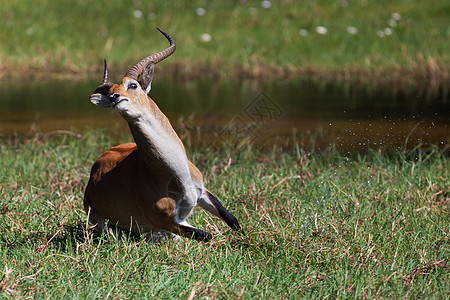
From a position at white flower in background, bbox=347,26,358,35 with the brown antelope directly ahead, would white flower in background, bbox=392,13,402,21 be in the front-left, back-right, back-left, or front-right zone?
back-left

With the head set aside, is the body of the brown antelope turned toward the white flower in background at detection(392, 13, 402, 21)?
no

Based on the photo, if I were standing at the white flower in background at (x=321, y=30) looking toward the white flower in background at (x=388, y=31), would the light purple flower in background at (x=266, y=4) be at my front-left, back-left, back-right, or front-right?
back-left

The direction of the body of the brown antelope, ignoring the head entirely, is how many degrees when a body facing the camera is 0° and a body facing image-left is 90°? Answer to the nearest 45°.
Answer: approximately 315°

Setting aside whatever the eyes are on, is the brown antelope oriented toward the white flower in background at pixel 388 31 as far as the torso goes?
no

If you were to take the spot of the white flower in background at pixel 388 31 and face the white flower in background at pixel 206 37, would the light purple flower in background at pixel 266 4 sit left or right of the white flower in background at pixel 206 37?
right

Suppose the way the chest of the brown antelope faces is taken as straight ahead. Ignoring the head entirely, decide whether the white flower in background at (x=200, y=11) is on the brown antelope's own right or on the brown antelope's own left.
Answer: on the brown antelope's own left

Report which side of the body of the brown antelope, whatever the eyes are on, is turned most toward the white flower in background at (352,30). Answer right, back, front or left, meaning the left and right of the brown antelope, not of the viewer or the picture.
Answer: left

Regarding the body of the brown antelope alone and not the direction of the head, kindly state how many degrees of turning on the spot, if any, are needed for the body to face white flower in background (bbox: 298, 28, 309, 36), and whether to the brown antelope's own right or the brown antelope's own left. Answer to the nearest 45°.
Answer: approximately 135° to the brown antelope's own left

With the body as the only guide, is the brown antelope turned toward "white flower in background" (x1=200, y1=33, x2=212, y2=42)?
no

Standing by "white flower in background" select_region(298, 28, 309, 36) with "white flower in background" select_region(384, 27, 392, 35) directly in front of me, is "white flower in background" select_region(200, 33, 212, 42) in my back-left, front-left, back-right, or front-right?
back-right
